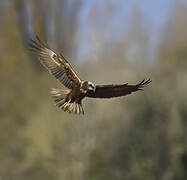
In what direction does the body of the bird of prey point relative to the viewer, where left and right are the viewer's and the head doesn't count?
facing the viewer and to the right of the viewer
